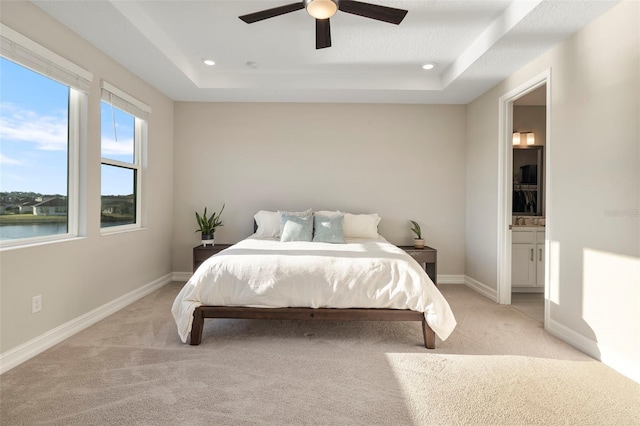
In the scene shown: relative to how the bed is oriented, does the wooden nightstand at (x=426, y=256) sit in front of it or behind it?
behind

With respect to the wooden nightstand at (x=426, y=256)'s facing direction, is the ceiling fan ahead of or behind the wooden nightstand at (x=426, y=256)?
ahead

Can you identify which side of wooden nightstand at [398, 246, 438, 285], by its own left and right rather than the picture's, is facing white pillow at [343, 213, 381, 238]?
right

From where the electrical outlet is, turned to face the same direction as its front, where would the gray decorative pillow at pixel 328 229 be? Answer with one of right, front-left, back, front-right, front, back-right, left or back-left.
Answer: front-left

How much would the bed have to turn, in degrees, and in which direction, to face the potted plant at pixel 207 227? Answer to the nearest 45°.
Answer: approximately 135° to its right

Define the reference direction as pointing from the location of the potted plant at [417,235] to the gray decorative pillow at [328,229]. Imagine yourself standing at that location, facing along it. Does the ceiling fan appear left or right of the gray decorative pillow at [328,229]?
left

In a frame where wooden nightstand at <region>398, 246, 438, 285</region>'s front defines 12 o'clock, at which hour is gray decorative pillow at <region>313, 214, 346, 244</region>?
The gray decorative pillow is roughly at 2 o'clock from the wooden nightstand.

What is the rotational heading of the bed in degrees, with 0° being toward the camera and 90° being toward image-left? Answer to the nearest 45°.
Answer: approximately 0°

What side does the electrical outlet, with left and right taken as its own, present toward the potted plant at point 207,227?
left

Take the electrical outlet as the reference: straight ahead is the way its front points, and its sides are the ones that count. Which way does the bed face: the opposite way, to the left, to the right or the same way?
to the right

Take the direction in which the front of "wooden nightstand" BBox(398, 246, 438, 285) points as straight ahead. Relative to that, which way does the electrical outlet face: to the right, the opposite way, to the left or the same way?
to the left

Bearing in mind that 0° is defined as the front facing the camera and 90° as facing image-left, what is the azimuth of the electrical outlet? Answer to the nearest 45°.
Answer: approximately 315°

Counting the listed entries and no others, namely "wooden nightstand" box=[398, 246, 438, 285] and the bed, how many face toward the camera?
2

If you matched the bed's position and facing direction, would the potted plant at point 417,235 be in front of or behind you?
behind

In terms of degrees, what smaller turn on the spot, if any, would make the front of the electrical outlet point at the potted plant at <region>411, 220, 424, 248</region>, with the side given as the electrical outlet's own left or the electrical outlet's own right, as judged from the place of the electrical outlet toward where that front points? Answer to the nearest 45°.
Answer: approximately 45° to the electrical outlet's own left
